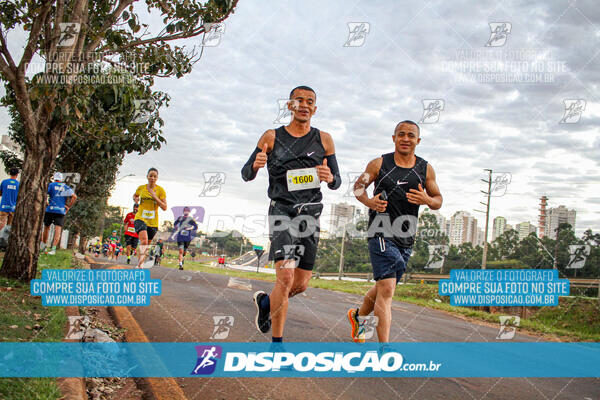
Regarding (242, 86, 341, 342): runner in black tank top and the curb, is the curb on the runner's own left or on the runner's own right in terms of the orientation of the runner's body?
on the runner's own right

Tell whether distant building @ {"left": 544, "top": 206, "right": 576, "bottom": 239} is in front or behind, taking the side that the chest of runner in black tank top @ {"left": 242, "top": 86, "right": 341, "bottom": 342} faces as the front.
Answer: behind

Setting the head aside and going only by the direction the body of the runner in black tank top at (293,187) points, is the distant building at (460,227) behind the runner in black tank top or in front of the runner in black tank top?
behind

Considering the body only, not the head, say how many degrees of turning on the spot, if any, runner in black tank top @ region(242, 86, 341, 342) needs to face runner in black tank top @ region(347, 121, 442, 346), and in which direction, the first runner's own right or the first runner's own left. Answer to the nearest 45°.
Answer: approximately 90° to the first runner's own left

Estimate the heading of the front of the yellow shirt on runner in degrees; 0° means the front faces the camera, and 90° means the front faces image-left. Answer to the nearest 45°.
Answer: approximately 0°

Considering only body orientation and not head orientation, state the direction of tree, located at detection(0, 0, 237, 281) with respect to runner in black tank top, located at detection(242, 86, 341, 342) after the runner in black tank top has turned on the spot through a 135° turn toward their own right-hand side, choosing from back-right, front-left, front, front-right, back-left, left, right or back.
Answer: front

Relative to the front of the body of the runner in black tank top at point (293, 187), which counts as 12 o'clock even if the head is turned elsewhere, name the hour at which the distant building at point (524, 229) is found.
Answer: The distant building is roughly at 7 o'clock from the runner in black tank top.

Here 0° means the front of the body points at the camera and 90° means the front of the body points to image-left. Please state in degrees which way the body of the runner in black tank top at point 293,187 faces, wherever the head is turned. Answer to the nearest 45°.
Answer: approximately 0°

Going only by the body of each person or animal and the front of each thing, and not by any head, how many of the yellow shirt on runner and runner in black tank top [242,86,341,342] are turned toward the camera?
2
